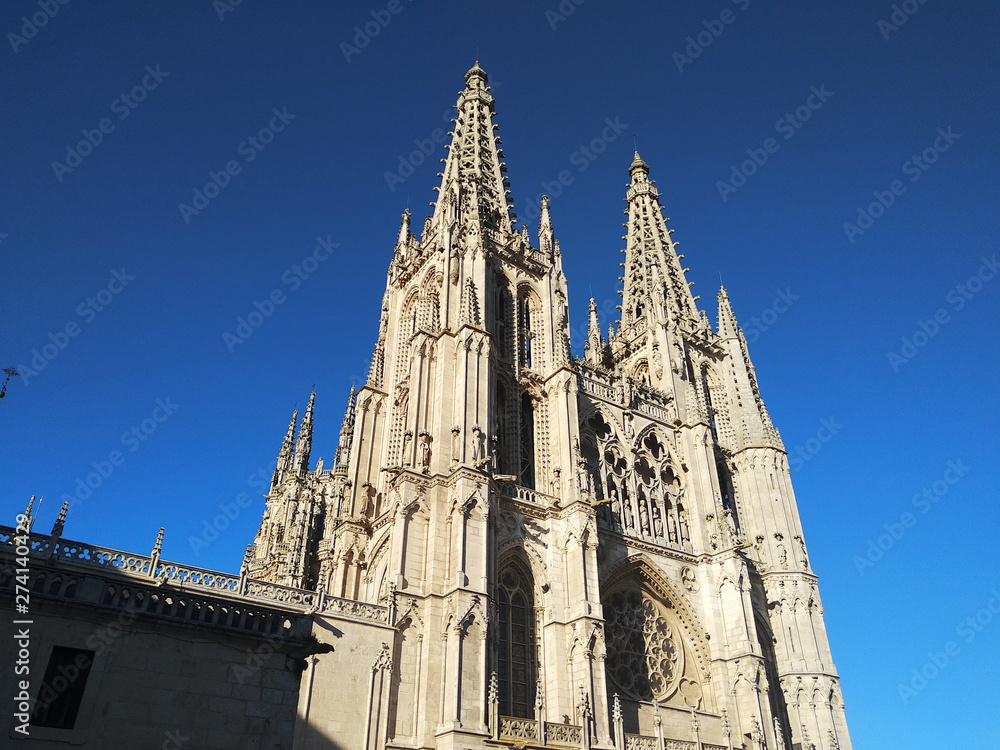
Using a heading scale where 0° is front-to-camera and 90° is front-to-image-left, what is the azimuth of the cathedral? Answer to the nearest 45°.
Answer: approximately 315°
